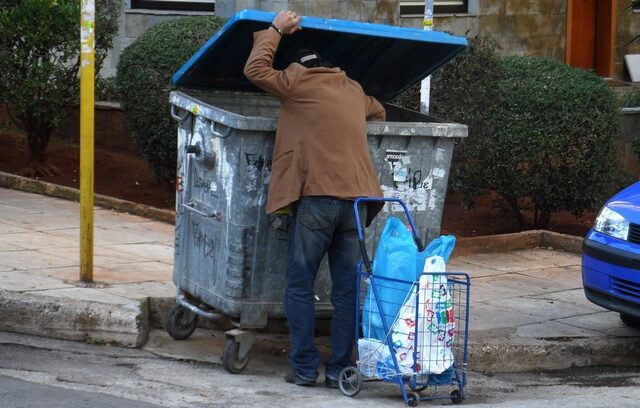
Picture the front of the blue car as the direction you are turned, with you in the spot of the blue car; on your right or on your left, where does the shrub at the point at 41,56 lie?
on your right

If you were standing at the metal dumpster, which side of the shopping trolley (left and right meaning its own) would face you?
back

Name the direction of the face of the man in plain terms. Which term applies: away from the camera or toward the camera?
away from the camera

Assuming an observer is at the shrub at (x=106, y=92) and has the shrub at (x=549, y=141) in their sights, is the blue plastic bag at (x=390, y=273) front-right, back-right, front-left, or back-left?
front-right

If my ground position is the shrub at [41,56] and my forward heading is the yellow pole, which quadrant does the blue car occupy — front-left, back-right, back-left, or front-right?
front-left

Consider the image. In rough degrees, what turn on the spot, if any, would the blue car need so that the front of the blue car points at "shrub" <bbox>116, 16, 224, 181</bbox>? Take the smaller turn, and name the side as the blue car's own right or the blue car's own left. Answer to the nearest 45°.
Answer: approximately 90° to the blue car's own right

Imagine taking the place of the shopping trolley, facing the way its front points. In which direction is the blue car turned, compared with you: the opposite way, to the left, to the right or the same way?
to the right

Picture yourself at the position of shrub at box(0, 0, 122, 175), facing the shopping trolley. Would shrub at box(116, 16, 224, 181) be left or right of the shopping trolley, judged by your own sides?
left

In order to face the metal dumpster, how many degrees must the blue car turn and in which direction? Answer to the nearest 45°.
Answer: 0° — it already faces it

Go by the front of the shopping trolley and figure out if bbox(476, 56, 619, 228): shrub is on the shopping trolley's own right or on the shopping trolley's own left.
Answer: on the shopping trolley's own left

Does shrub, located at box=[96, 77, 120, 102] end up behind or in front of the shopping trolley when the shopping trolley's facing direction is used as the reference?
behind

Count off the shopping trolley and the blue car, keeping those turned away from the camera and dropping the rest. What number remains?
0

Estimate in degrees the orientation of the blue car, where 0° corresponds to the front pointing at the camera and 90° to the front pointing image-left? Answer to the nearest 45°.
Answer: approximately 45°

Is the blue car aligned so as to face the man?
yes

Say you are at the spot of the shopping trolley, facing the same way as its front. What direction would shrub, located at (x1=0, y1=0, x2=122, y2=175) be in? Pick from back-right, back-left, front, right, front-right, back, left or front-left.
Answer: back
